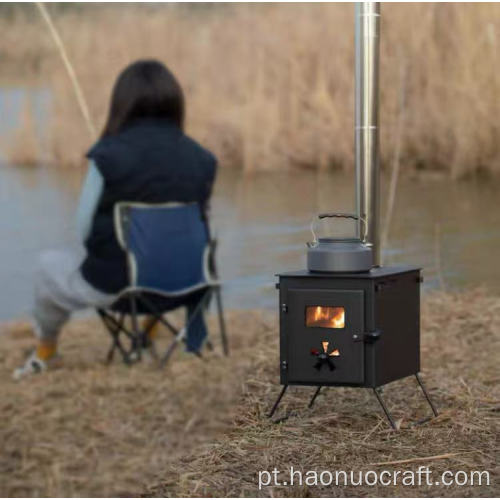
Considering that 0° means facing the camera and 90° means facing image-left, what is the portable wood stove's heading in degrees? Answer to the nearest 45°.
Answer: approximately 45°

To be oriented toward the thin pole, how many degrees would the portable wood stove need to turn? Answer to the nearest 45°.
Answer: approximately 90° to its right

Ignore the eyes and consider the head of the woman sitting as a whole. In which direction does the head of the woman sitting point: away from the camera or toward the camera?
away from the camera

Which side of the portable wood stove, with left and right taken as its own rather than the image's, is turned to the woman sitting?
right

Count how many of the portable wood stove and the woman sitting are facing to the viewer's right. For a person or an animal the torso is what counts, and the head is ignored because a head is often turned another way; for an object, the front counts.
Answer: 0

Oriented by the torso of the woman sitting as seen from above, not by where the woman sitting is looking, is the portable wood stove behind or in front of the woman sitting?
behind

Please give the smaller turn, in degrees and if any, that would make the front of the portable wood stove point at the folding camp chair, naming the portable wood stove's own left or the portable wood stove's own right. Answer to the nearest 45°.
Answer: approximately 90° to the portable wood stove's own right

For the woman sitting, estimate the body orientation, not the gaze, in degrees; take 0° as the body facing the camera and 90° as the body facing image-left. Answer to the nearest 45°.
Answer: approximately 135°
